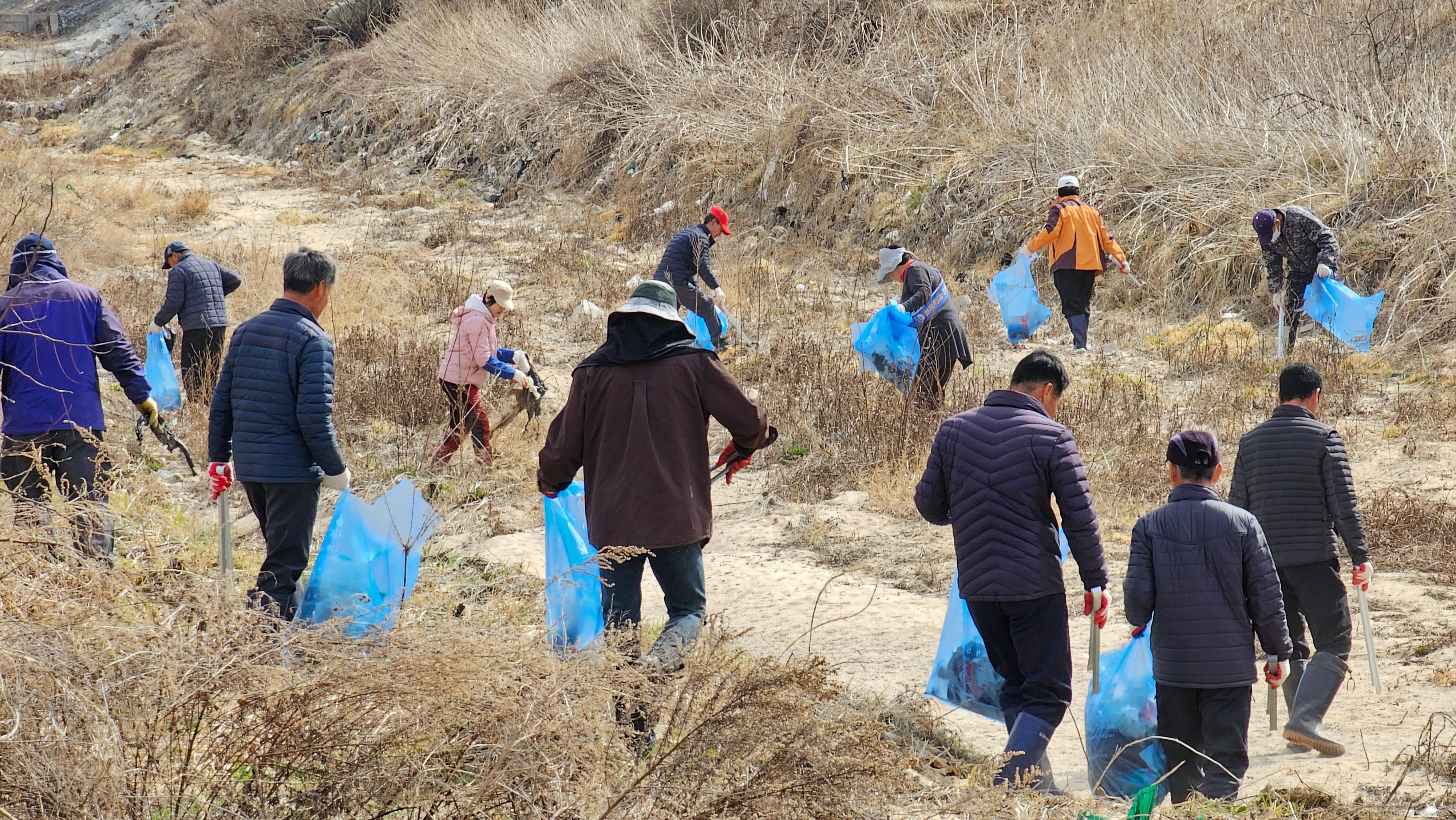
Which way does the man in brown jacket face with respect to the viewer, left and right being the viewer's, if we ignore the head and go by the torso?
facing away from the viewer

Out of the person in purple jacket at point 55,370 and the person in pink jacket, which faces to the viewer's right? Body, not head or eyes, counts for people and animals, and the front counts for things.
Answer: the person in pink jacket

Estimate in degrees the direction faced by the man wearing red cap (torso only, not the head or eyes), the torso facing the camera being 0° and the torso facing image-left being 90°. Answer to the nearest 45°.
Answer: approximately 270°

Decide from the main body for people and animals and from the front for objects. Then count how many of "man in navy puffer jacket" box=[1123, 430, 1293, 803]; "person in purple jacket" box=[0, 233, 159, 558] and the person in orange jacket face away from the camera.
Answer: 3

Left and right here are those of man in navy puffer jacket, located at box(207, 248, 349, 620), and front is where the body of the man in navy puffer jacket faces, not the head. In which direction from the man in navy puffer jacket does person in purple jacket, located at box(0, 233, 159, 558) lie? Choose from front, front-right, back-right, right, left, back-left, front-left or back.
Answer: left

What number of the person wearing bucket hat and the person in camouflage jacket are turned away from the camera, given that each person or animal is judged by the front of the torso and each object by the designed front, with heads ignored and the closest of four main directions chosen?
0

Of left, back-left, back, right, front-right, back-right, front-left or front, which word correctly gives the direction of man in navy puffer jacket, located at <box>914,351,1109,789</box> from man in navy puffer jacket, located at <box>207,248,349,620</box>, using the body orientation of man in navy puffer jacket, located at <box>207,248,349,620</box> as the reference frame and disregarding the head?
right

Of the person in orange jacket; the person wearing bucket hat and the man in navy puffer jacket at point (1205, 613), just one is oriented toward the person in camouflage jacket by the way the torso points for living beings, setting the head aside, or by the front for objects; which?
the man in navy puffer jacket

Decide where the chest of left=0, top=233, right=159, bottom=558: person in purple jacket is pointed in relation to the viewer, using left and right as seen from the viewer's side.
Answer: facing away from the viewer

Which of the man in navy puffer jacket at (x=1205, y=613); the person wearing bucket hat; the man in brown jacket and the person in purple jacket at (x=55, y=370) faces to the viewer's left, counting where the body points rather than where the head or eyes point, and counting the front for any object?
the person wearing bucket hat

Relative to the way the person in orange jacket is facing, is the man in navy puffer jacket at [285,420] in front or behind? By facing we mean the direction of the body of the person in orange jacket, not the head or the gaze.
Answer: behind

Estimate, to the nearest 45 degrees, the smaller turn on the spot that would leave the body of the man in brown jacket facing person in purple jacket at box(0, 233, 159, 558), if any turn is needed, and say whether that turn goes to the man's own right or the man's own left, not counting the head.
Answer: approximately 45° to the man's own left

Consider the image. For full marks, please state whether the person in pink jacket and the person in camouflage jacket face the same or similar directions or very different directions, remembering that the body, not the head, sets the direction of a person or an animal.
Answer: very different directions

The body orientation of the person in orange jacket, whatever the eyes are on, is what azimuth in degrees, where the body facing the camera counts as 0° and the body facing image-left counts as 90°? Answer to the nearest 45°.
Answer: approximately 180°

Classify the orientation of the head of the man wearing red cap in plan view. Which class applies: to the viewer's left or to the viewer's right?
to the viewer's right
